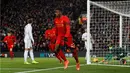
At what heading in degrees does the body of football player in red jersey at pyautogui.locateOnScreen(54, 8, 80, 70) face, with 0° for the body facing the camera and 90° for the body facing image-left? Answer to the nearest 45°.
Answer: approximately 45°
